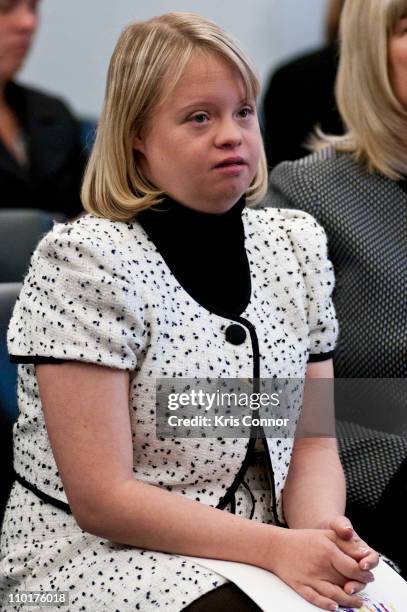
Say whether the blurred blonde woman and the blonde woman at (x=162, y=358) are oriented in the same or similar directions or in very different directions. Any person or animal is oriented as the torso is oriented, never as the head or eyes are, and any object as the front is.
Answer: same or similar directions

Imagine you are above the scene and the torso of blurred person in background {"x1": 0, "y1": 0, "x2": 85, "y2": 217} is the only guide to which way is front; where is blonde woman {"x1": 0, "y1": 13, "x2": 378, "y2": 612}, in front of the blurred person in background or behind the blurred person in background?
in front

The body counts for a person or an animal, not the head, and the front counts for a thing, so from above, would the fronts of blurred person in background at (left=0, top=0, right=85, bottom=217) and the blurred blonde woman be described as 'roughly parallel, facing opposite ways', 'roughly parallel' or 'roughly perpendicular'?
roughly parallel

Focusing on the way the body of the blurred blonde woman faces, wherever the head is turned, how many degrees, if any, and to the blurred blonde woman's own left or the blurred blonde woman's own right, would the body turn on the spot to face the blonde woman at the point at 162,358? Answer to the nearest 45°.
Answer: approximately 45° to the blurred blonde woman's own right

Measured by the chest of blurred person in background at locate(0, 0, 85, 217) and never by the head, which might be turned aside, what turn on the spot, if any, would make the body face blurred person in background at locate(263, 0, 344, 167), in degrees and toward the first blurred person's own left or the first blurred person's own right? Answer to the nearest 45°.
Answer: approximately 45° to the first blurred person's own left

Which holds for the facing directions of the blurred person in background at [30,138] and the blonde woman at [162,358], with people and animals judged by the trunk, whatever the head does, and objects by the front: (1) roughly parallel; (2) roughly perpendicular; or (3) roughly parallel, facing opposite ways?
roughly parallel

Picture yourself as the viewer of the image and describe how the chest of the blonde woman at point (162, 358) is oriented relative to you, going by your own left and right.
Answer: facing the viewer and to the right of the viewer

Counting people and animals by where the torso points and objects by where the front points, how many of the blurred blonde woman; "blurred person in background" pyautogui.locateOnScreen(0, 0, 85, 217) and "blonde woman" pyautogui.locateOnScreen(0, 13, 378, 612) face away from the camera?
0

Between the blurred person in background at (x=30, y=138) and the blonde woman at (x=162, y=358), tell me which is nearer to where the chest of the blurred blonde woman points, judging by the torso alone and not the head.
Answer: the blonde woman

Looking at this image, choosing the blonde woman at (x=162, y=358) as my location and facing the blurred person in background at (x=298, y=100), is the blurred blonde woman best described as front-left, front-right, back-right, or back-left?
front-right

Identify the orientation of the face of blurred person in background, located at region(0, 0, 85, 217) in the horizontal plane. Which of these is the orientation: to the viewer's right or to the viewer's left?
to the viewer's right

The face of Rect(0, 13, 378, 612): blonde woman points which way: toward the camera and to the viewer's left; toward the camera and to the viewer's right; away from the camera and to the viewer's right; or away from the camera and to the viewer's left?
toward the camera and to the viewer's right
